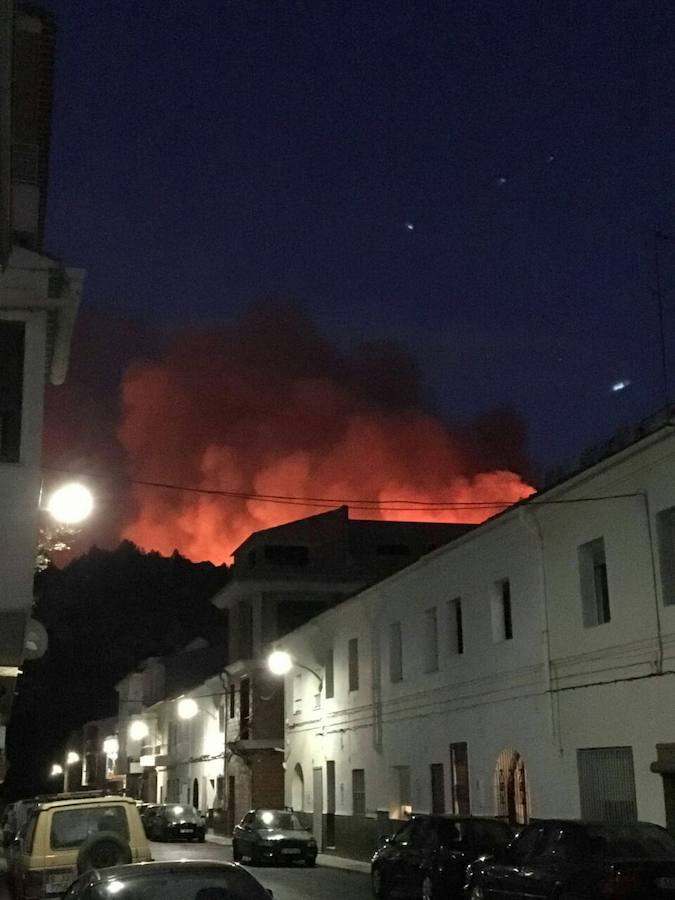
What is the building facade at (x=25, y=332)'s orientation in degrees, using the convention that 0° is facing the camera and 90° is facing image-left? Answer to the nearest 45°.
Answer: approximately 270°

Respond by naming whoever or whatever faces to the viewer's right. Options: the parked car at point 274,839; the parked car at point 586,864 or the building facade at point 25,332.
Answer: the building facade

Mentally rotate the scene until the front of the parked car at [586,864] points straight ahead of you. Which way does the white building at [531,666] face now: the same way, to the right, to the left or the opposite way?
to the left

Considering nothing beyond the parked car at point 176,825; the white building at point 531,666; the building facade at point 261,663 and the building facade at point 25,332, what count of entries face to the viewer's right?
1

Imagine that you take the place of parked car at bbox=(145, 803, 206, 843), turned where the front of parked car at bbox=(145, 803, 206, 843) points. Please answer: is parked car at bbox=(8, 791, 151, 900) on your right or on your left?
on your left

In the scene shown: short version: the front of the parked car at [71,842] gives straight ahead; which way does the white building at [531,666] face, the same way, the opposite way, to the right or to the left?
to the left

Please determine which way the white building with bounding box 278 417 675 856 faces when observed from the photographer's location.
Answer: facing the viewer and to the left of the viewer

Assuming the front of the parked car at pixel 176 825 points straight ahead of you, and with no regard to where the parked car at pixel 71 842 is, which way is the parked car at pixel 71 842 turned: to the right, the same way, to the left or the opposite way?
the same way

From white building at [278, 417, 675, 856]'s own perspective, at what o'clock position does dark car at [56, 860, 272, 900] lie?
The dark car is roughly at 11 o'clock from the white building.

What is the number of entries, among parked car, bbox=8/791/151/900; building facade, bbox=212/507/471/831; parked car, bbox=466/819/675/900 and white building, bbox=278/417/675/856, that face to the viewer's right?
0

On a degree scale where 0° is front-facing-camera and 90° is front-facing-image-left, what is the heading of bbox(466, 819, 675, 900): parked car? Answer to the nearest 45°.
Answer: approximately 135°
